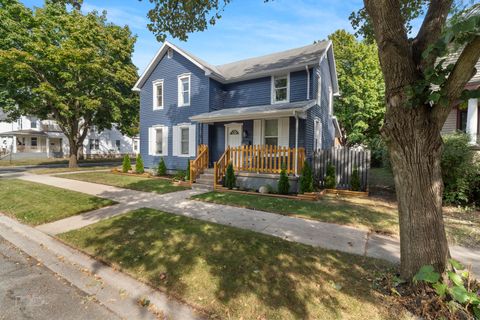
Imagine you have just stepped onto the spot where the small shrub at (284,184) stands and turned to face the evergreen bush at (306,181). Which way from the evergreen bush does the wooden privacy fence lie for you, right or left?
left

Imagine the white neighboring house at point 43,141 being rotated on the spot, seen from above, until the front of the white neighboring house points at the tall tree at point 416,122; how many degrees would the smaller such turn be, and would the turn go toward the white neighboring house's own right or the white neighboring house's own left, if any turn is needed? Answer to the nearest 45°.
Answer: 0° — it already faces it

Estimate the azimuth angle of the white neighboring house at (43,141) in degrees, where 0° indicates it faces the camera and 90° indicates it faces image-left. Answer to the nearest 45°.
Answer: approximately 0°

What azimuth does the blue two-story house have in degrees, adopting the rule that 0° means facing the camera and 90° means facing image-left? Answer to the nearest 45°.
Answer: approximately 45°

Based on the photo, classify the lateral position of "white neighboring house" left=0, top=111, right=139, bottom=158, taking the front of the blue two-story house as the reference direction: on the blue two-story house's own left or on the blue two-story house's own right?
on the blue two-story house's own right
